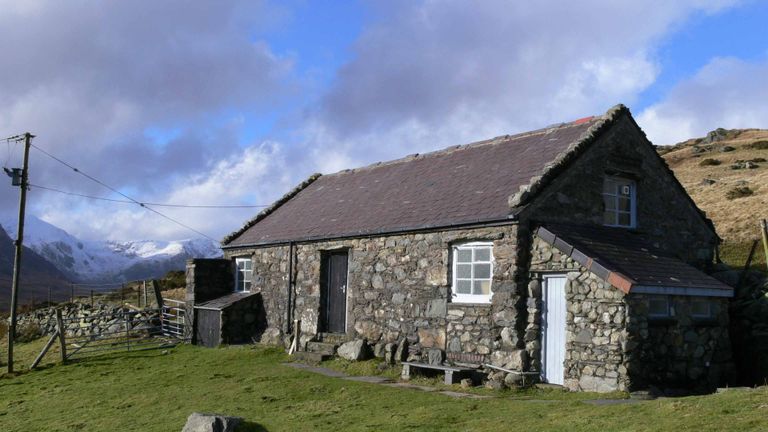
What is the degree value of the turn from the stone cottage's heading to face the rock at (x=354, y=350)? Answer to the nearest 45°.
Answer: approximately 45° to its right

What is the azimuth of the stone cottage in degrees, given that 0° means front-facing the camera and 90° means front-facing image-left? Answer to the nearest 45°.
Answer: approximately 45°

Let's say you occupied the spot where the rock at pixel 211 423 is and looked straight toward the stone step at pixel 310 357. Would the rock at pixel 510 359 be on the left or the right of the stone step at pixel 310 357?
right

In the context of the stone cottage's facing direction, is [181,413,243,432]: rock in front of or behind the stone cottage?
in front

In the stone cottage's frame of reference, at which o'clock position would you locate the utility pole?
The utility pole is roughly at 2 o'clock from the stone cottage.
